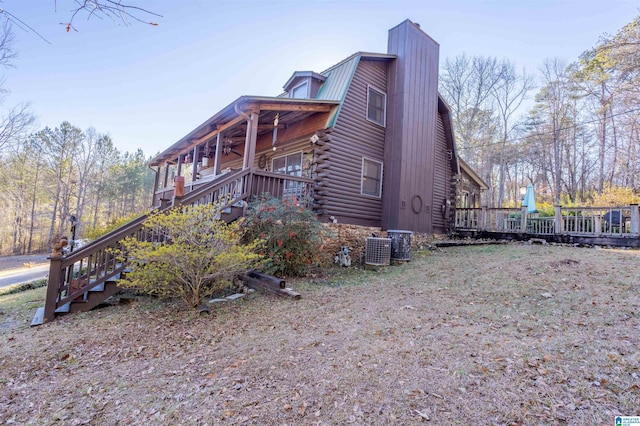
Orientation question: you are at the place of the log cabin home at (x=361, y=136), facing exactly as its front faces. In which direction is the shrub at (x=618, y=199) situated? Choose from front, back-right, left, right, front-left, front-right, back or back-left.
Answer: back-left

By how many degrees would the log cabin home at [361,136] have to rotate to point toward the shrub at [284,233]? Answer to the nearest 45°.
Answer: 0° — it already faces it

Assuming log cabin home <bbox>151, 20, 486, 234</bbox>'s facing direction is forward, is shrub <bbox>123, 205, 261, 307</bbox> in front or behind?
in front

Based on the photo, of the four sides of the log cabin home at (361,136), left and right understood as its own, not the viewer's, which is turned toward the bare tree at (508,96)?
back

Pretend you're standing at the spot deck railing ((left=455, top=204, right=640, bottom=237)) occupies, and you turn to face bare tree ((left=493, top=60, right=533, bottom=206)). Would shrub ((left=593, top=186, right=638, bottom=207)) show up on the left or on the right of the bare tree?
right

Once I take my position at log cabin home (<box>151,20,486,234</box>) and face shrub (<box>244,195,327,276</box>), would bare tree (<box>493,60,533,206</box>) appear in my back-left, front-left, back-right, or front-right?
back-left

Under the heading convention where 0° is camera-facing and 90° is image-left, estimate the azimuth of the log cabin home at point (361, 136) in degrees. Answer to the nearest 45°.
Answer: approximately 45°

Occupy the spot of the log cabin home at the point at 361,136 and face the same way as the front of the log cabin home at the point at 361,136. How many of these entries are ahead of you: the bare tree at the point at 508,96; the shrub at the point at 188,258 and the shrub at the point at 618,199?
1

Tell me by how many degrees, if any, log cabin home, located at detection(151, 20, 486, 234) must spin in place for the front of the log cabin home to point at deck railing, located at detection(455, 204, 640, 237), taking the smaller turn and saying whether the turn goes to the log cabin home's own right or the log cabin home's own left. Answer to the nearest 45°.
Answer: approximately 135° to the log cabin home's own left
